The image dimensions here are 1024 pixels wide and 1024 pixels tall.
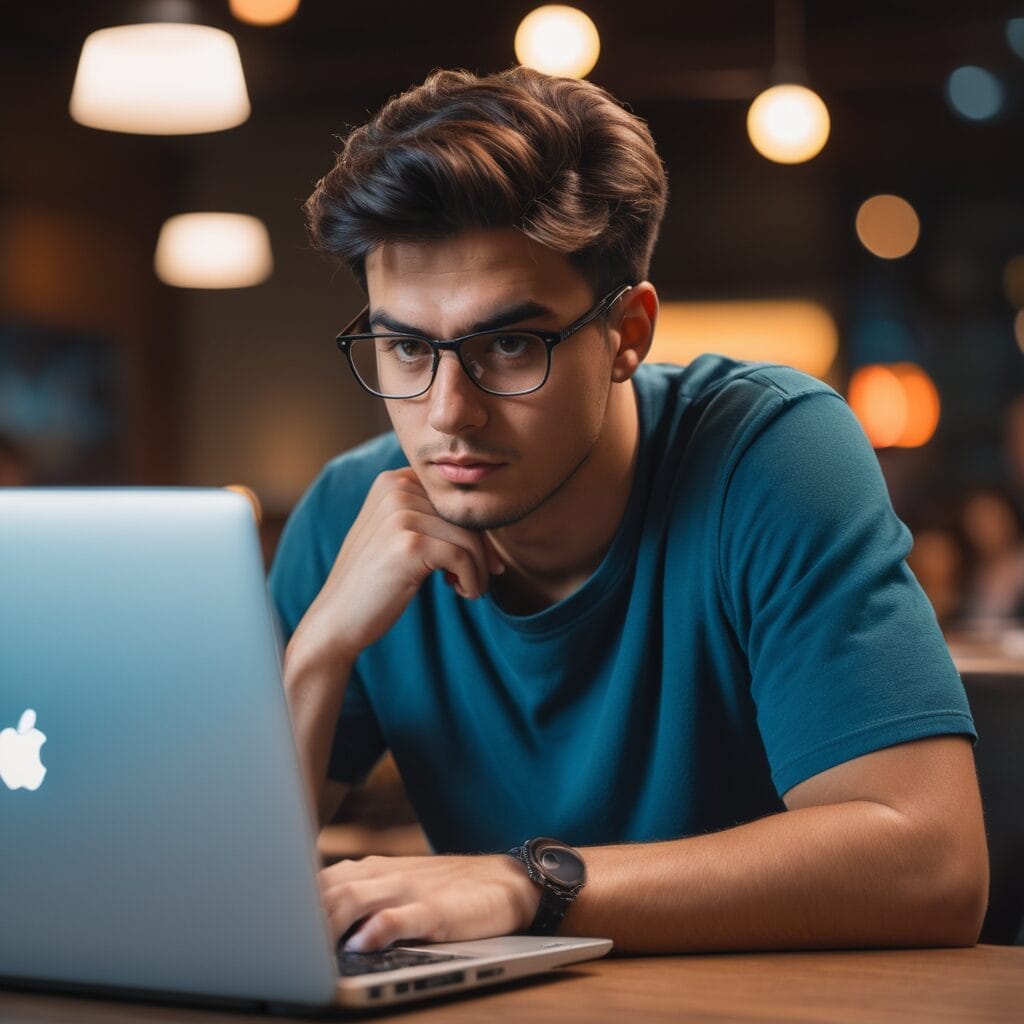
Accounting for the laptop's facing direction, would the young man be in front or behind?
in front

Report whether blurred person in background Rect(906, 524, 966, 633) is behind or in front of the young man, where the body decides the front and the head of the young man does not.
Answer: behind

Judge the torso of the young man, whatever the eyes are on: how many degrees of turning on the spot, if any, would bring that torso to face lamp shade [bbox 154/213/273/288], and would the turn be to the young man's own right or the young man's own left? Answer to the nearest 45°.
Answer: approximately 135° to the young man's own right

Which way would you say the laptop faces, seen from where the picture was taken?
facing away from the viewer and to the right of the viewer

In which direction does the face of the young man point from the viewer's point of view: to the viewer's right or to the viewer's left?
to the viewer's left

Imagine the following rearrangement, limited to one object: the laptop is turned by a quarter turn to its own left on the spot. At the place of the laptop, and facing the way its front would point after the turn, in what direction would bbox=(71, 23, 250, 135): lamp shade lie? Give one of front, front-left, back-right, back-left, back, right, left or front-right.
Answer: front-right

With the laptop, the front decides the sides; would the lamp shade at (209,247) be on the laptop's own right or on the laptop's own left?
on the laptop's own left

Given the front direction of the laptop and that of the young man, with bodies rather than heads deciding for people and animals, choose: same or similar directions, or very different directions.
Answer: very different directions
